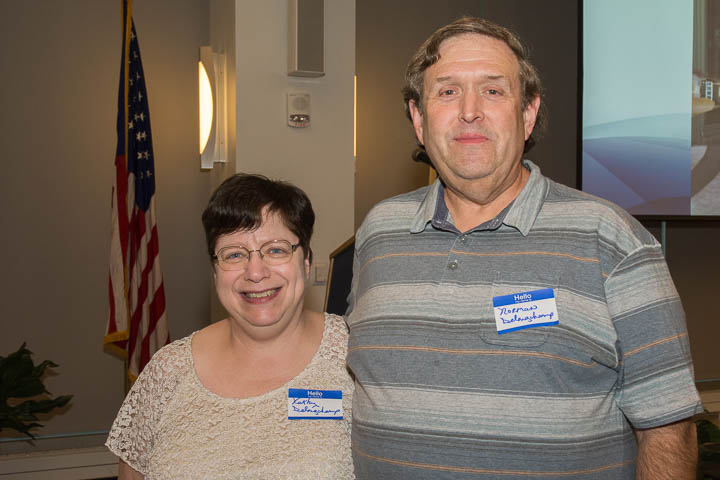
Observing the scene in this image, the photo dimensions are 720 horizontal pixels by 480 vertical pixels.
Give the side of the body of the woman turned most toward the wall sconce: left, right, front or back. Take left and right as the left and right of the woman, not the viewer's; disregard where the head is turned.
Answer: back

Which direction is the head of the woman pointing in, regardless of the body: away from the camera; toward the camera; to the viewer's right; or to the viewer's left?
toward the camera

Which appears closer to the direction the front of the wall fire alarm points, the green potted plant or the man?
the man

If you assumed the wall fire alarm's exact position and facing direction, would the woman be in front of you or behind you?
in front

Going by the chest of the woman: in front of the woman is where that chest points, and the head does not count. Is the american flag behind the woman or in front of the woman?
behind

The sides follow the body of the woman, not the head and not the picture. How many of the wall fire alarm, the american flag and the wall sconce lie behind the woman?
3

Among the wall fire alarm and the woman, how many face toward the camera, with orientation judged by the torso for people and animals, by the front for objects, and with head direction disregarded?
2

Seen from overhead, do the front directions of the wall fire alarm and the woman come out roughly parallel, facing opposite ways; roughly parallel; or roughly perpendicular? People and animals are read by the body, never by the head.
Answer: roughly parallel

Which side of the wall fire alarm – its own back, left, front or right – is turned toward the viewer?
front

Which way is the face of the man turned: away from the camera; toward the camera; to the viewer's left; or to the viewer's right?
toward the camera

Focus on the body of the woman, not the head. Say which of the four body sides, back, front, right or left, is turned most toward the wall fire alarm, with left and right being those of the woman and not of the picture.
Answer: back

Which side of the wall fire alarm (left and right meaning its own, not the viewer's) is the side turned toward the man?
front
